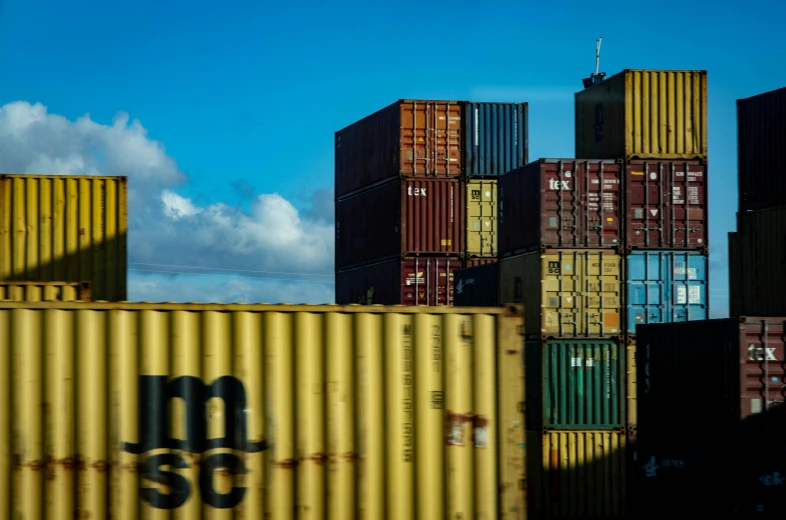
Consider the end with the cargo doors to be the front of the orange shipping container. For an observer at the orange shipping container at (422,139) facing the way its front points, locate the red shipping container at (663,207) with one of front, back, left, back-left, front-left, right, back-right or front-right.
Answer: front-left

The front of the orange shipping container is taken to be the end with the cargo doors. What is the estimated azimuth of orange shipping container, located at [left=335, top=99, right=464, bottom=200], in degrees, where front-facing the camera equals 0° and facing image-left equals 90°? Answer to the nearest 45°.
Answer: approximately 0°

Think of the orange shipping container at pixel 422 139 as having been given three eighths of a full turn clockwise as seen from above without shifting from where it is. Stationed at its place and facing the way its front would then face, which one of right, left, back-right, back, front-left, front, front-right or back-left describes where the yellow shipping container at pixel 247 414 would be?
back-left

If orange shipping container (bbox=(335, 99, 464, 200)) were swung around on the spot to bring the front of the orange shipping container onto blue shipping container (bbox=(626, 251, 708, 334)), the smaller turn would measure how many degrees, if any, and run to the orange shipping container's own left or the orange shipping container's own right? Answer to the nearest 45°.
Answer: approximately 45° to the orange shipping container's own left
